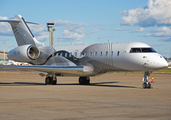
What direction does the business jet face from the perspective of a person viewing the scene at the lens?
facing the viewer and to the right of the viewer
